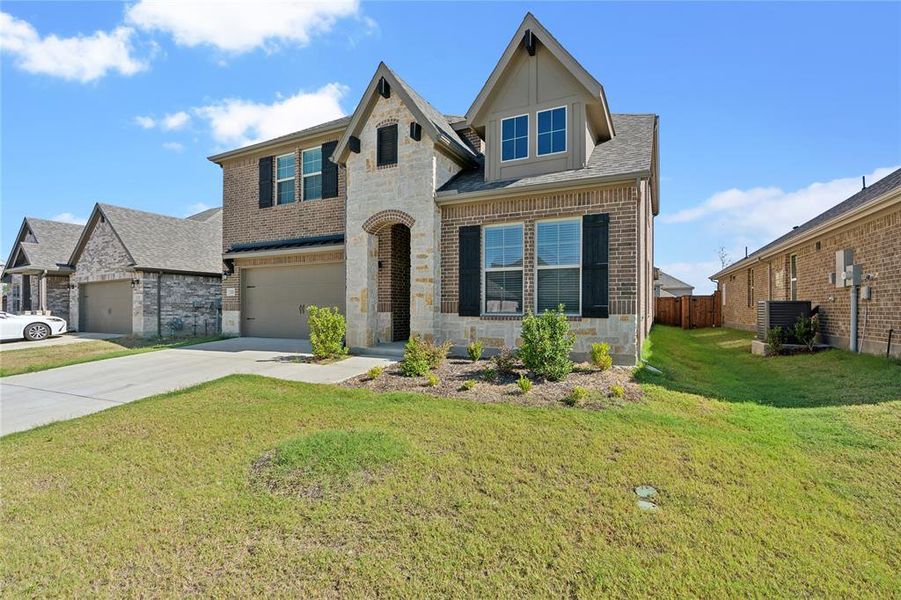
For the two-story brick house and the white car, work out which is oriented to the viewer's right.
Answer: the white car

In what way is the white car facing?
to the viewer's right

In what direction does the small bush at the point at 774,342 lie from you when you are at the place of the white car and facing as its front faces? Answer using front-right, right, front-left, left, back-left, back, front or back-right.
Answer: front-right

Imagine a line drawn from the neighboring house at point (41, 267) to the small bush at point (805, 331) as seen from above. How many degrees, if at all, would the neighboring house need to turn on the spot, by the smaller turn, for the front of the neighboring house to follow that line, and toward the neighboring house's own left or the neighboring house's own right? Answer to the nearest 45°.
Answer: approximately 90° to the neighboring house's own left

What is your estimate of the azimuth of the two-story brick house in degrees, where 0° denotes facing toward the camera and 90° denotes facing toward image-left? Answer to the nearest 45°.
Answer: approximately 45°

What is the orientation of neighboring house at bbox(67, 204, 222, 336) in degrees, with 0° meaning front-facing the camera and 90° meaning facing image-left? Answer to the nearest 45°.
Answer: approximately 45°

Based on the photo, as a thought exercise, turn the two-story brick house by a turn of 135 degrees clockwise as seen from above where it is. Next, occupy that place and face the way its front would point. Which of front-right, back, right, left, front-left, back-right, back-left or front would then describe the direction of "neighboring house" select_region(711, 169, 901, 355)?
right

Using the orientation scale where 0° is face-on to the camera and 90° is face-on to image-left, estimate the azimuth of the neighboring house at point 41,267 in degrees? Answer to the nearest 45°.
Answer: approximately 45°

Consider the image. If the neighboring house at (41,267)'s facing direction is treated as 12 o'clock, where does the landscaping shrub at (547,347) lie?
The landscaping shrub is roughly at 10 o'clock from the neighboring house.
